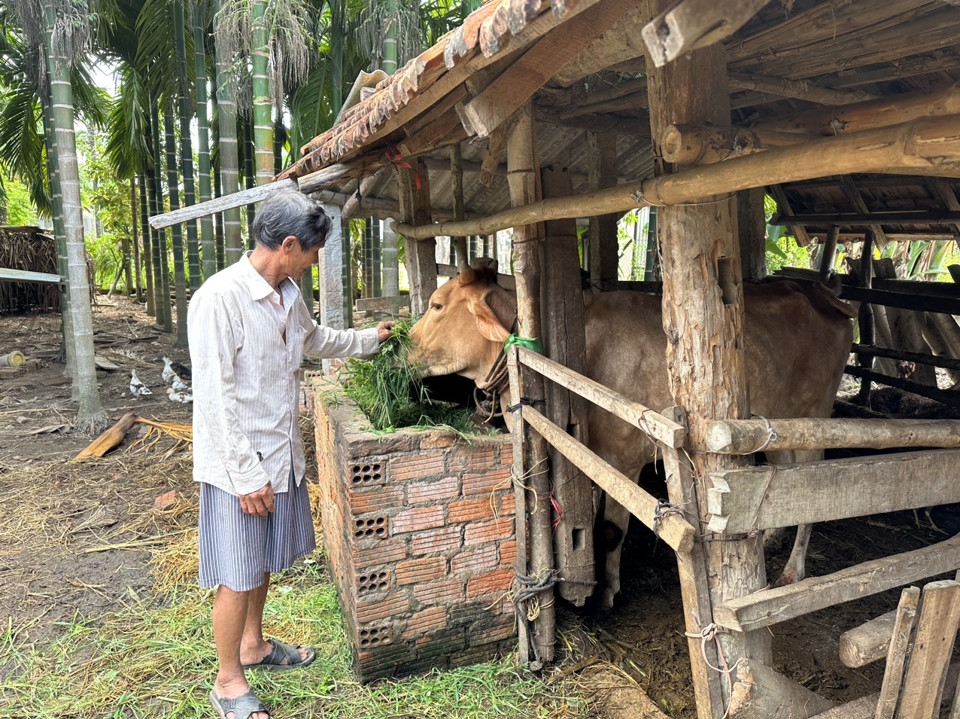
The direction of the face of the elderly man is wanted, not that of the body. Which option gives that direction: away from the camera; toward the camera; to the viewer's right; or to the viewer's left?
to the viewer's right

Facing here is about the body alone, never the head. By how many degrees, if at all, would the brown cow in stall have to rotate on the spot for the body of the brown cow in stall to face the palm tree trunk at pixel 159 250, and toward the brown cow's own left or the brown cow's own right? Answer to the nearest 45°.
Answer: approximately 45° to the brown cow's own right

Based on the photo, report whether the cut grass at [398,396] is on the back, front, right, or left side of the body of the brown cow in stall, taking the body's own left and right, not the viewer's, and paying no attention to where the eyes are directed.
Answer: front

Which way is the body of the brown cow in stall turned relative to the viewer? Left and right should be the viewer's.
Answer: facing to the left of the viewer

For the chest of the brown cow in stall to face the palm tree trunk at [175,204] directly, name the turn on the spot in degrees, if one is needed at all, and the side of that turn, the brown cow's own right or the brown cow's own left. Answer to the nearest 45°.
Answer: approximately 45° to the brown cow's own right

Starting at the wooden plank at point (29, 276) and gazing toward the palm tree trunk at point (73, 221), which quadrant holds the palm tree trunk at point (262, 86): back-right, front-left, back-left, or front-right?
front-left

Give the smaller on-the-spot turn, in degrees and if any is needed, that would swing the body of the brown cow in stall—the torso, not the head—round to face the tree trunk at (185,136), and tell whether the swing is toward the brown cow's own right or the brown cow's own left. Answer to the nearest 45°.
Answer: approximately 45° to the brown cow's own right

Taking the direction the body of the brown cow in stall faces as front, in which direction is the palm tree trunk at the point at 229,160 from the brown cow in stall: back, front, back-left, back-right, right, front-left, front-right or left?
front-right
